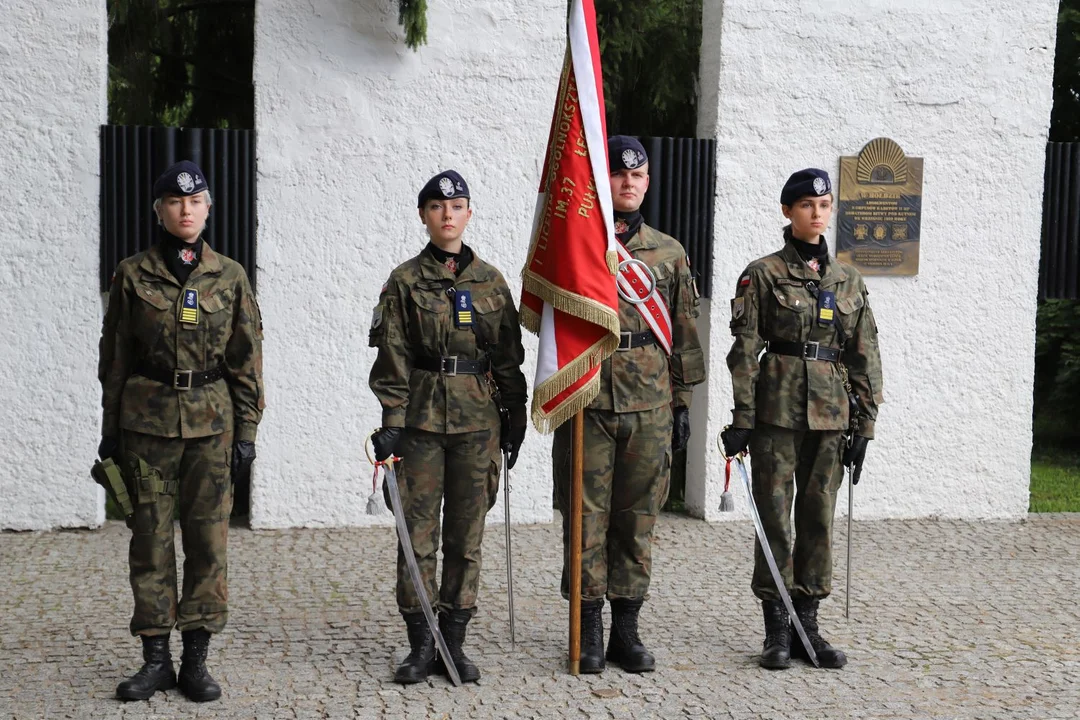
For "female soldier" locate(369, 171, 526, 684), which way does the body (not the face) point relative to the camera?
toward the camera

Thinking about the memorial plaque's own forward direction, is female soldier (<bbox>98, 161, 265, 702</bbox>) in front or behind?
in front

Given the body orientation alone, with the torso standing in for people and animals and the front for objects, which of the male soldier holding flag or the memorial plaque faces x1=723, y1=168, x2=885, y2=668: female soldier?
the memorial plaque

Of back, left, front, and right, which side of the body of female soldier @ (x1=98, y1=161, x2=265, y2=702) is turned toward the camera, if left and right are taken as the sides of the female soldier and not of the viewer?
front

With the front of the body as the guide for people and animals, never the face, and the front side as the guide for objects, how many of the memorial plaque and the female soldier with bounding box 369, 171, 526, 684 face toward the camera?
2

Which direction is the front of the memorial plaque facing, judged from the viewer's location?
facing the viewer

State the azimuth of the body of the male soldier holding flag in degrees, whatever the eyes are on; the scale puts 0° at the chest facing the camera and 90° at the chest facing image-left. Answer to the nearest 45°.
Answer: approximately 0°

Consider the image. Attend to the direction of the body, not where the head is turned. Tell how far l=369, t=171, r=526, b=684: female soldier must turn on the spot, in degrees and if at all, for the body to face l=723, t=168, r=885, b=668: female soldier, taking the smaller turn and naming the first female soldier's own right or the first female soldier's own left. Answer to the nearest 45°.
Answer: approximately 90° to the first female soldier's own left

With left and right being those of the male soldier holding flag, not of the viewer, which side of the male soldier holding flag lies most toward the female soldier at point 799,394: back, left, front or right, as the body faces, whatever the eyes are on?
left

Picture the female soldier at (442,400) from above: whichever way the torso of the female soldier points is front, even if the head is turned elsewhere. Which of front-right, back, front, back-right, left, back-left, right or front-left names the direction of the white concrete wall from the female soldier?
back

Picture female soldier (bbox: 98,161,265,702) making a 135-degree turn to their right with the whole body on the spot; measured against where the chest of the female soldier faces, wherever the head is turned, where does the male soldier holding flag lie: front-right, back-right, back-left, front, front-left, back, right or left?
back-right

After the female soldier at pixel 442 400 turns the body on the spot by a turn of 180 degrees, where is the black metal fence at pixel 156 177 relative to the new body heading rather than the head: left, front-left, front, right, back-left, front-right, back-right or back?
front-left

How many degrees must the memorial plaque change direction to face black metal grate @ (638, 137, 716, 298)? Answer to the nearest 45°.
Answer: approximately 90° to its right

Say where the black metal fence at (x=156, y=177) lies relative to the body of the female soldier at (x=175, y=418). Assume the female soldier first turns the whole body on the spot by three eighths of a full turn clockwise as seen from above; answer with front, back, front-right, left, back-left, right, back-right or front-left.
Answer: front-right
